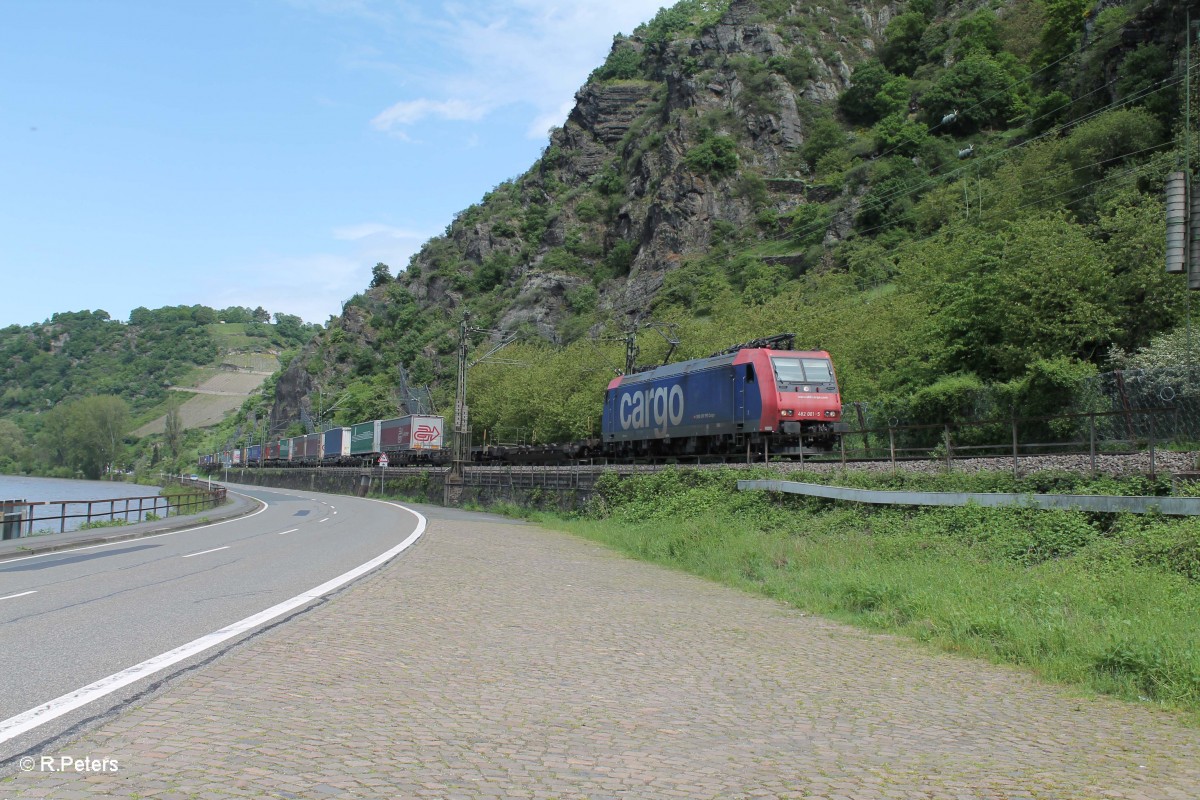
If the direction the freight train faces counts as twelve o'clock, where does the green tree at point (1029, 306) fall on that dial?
The green tree is roughly at 10 o'clock from the freight train.

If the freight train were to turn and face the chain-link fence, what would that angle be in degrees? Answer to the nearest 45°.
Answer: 0° — it already faces it

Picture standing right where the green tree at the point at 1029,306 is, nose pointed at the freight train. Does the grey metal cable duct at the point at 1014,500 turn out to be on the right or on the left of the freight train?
left

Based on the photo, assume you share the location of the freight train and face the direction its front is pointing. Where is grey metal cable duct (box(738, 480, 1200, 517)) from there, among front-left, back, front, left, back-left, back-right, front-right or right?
front-right

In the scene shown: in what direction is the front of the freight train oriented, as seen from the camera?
facing the viewer and to the right of the viewer
